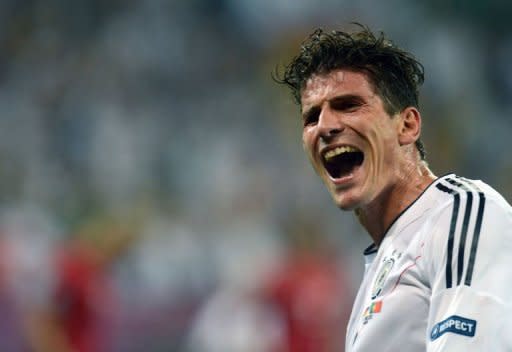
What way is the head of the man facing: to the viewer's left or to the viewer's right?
to the viewer's left

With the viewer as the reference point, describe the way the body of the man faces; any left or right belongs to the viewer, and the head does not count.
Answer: facing the viewer and to the left of the viewer
